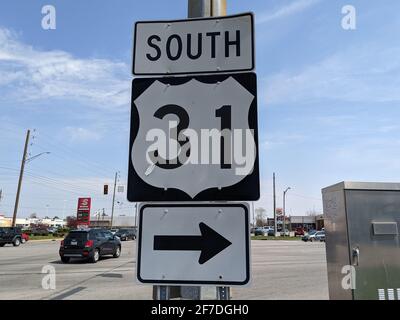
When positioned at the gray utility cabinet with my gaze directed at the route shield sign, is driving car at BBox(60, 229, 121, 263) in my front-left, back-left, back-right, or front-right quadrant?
back-right

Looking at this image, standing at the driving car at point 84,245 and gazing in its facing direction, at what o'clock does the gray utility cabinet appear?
The gray utility cabinet is roughly at 4 o'clock from the driving car.

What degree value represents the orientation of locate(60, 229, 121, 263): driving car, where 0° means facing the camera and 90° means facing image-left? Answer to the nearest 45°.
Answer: approximately 225°

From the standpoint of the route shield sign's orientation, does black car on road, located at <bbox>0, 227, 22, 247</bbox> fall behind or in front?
behind

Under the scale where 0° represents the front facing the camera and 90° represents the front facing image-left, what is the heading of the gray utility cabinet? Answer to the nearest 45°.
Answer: approximately 0°

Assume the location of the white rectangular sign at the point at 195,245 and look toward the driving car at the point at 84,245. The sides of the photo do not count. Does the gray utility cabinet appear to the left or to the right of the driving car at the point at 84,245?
right
